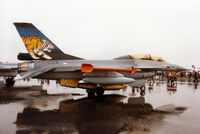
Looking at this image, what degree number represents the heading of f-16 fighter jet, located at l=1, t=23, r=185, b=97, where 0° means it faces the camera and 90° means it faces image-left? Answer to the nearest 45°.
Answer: approximately 270°
